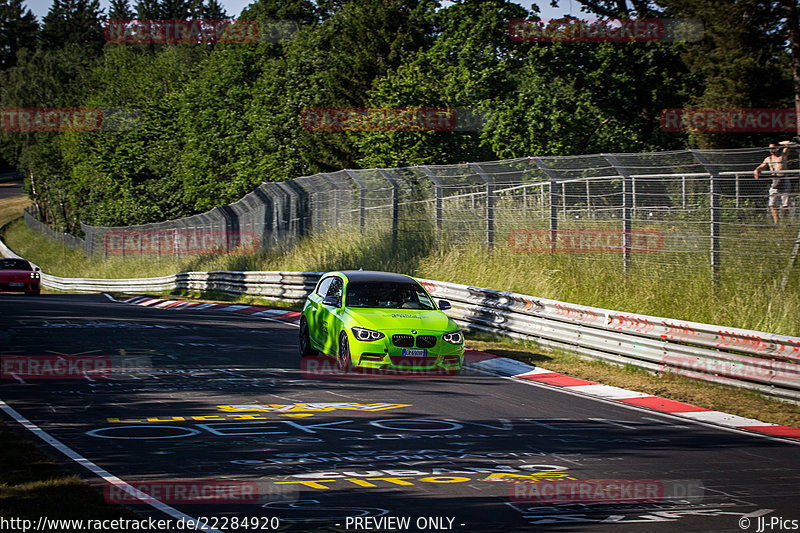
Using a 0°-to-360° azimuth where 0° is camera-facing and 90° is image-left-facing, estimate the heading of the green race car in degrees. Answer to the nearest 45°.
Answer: approximately 315°

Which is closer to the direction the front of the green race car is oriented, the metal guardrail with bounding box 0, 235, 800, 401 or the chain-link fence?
the metal guardrail

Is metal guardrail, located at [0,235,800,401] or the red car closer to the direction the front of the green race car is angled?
the metal guardrail

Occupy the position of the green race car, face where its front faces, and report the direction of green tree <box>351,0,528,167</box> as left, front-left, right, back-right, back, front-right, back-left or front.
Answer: back-left

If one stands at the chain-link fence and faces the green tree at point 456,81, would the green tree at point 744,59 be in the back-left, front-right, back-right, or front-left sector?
front-right

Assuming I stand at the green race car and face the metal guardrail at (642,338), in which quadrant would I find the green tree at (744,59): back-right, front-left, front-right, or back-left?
front-left

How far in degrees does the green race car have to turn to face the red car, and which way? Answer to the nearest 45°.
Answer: approximately 180°

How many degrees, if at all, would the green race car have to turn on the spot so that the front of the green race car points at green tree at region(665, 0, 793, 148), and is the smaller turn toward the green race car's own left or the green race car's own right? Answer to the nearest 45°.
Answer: approximately 90° to the green race car's own left
